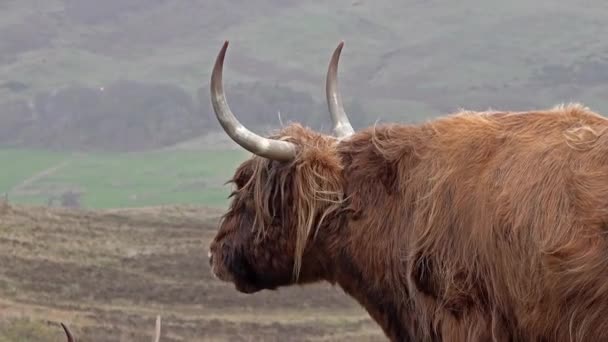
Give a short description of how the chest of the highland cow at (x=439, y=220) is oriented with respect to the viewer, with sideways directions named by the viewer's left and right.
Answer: facing to the left of the viewer
